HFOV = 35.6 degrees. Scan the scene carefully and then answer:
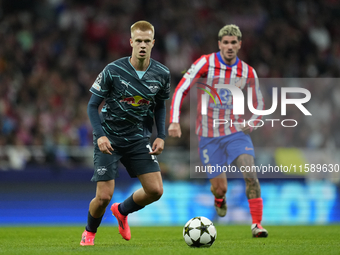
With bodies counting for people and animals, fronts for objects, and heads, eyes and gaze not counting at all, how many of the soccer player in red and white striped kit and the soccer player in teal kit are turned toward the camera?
2

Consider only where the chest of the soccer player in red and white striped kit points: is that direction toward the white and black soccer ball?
yes

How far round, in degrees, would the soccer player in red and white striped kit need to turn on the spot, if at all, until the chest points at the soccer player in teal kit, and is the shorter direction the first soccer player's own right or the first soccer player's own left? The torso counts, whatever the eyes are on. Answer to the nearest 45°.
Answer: approximately 45° to the first soccer player's own right

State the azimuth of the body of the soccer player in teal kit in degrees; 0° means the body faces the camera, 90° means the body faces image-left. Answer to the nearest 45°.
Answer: approximately 0°

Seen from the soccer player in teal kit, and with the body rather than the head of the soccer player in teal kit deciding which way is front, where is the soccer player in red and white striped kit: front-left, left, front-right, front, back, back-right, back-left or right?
back-left
